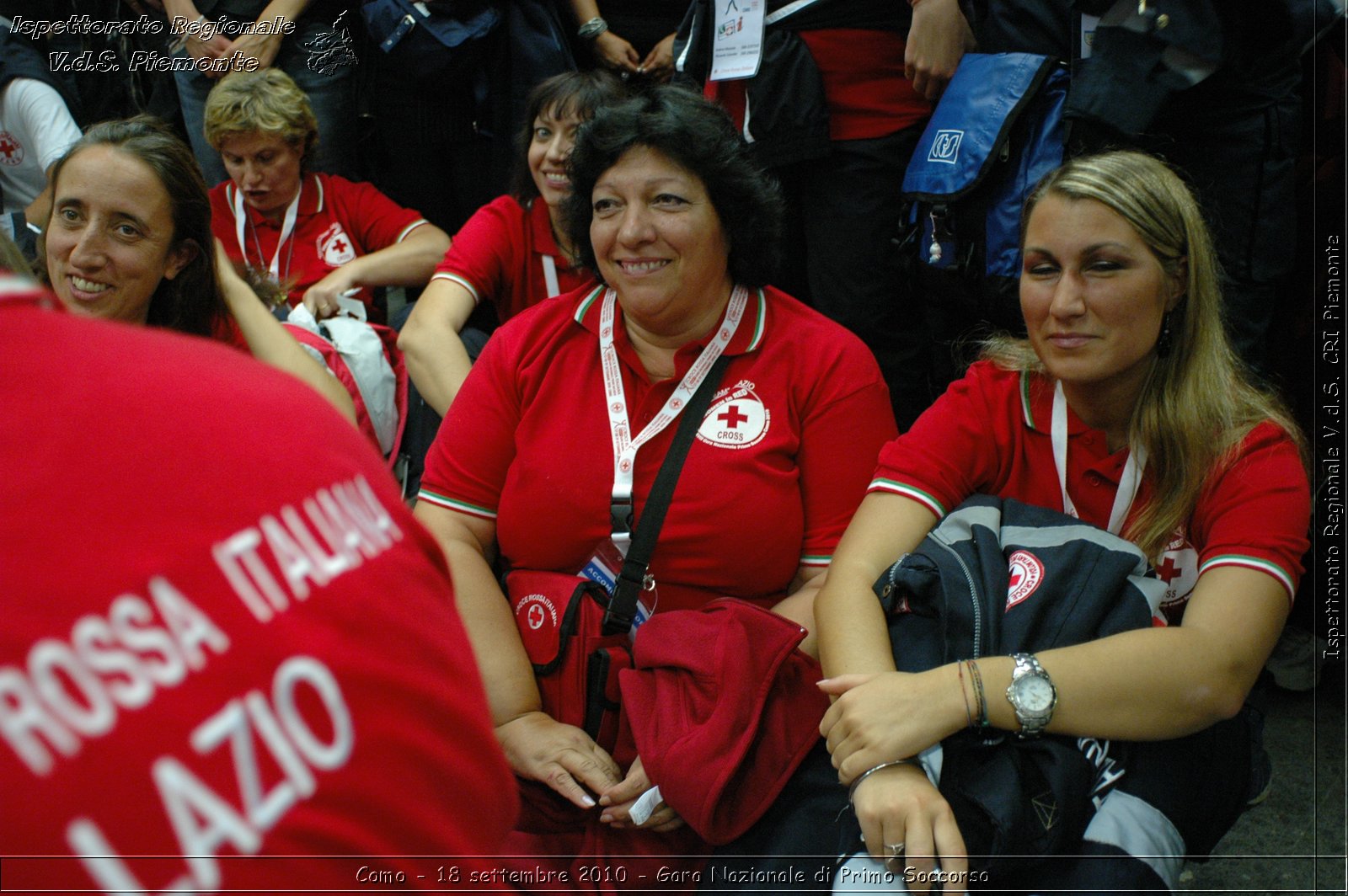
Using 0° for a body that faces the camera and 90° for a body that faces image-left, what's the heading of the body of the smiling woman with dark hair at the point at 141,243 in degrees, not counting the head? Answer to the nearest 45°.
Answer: approximately 45°

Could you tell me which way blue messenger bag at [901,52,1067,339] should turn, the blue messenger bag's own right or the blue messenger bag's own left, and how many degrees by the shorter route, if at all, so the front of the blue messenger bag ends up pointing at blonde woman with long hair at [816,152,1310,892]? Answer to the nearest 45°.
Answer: approximately 45° to the blue messenger bag's own left

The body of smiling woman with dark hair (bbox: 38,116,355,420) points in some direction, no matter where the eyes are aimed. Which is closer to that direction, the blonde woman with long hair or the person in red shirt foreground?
the person in red shirt foreground

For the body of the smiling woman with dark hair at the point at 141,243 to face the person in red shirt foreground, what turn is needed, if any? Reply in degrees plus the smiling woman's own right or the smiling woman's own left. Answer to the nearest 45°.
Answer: approximately 45° to the smiling woman's own left

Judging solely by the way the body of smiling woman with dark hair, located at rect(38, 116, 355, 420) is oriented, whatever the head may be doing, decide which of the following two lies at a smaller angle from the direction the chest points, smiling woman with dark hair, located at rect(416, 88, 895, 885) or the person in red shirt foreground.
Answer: the person in red shirt foreground

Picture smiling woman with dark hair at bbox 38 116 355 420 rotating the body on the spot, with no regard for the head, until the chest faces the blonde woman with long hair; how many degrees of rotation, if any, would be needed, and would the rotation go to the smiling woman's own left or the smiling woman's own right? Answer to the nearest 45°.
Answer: approximately 90° to the smiling woman's own left
